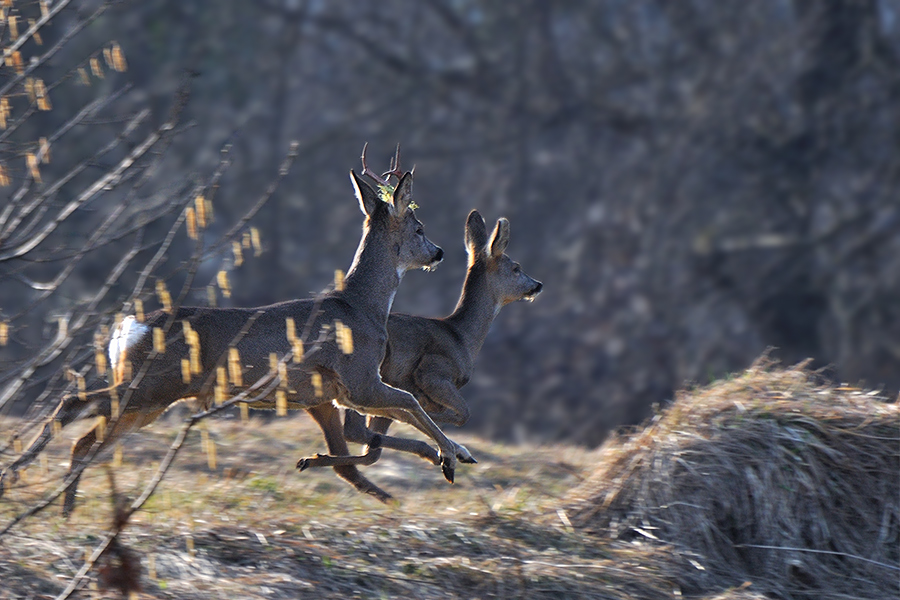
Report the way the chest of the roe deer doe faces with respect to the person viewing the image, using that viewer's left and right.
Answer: facing to the right of the viewer

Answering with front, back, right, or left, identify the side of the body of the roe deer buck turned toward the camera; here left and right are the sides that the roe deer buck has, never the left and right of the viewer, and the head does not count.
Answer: right

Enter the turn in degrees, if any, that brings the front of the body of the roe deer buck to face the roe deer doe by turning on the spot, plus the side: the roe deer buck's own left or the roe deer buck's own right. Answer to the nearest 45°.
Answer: approximately 45° to the roe deer buck's own left

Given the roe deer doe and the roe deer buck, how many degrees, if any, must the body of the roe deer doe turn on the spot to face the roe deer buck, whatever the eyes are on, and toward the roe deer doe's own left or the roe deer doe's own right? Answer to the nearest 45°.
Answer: approximately 135° to the roe deer doe's own right

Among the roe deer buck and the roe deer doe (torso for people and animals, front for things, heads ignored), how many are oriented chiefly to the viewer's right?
2

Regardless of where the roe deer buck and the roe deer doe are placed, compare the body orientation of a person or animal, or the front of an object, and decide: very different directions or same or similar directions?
same or similar directions
